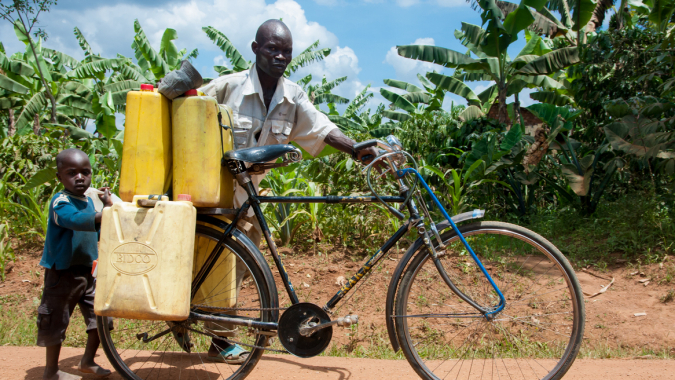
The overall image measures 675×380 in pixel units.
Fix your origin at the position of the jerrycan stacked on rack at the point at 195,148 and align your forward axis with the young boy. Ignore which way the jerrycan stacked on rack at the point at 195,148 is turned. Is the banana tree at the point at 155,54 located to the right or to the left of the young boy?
right

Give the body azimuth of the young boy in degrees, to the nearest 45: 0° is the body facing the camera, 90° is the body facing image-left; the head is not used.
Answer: approximately 315°

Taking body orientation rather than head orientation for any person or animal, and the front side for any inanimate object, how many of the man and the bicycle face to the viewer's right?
1

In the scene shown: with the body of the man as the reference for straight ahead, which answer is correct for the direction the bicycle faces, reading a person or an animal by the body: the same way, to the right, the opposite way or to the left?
to the left

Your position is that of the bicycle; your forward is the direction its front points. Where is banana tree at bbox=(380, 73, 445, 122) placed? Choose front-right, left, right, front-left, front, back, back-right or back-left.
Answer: left

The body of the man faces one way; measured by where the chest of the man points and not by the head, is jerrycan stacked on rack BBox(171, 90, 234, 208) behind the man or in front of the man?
in front

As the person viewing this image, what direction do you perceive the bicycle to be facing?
facing to the right of the viewer

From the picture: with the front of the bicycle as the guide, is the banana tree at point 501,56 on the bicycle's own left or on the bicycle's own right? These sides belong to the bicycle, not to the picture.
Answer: on the bicycle's own left

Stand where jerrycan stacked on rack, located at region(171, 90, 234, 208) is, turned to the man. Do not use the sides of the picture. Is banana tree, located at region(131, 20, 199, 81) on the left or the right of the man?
left

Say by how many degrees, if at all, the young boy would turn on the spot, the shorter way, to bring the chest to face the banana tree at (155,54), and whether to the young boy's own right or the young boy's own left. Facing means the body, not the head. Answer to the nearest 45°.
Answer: approximately 135° to the young boy's own left
